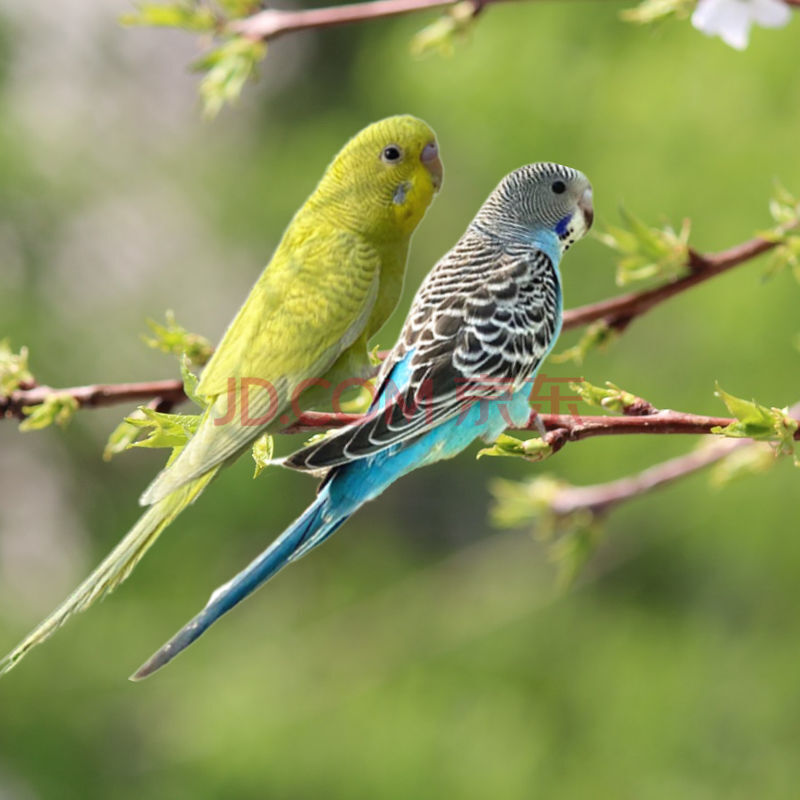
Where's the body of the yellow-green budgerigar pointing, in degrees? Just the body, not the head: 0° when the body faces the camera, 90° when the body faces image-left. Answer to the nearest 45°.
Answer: approximately 270°
